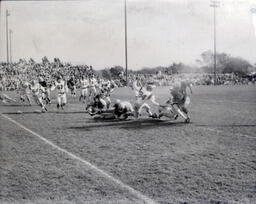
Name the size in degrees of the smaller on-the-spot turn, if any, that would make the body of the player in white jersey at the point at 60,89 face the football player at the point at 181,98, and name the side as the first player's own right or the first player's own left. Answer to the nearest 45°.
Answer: approximately 45° to the first player's own left

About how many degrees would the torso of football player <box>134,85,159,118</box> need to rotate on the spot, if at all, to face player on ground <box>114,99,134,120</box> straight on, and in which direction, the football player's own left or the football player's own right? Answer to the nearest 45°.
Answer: approximately 180°

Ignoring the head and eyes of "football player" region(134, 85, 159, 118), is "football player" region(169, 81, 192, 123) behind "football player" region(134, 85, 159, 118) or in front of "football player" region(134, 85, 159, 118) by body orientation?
in front

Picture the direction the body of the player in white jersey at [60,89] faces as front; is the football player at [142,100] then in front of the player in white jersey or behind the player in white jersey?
in front

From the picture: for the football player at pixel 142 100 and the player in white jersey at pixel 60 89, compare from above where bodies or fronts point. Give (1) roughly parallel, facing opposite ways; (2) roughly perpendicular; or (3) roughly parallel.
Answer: roughly perpendicular

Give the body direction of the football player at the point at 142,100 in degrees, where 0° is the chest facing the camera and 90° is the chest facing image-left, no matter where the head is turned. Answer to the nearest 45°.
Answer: approximately 270°

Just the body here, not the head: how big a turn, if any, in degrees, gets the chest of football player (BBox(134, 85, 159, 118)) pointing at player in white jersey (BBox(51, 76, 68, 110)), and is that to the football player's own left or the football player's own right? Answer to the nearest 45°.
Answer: approximately 135° to the football player's own left

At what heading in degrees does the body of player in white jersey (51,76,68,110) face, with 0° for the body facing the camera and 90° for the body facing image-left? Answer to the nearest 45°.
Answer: approximately 0°

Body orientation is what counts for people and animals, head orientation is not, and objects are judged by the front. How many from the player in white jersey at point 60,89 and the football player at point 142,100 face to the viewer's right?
1
